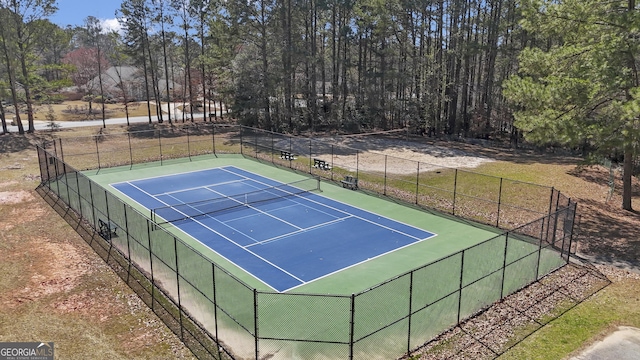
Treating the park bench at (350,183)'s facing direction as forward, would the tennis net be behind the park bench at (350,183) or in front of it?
in front

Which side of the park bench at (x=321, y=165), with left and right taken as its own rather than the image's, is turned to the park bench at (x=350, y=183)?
left

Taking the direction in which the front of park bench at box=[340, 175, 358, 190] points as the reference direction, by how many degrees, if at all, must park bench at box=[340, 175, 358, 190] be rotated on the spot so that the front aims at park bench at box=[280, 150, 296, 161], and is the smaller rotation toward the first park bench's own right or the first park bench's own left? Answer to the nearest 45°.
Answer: approximately 90° to the first park bench's own right

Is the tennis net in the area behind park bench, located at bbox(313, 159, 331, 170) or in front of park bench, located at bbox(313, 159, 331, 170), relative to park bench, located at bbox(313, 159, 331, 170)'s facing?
in front

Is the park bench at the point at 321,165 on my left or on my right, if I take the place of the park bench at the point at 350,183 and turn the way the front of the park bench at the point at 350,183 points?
on my right

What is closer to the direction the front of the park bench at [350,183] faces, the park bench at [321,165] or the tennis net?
the tennis net

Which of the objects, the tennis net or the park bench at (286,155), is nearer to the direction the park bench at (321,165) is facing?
the tennis net

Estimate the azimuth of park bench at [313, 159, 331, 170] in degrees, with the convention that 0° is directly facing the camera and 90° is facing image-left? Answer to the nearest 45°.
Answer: approximately 45°

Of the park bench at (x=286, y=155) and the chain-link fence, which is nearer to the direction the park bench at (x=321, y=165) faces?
the chain-link fence

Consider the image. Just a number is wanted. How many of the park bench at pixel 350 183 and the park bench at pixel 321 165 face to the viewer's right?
0

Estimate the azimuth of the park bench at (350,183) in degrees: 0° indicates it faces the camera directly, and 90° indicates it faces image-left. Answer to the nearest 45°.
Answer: approximately 45°

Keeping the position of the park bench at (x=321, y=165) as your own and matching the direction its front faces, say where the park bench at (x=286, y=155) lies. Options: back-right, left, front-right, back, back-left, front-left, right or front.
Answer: right

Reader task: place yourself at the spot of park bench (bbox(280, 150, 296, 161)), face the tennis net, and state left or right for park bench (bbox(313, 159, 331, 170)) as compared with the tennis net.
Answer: left
